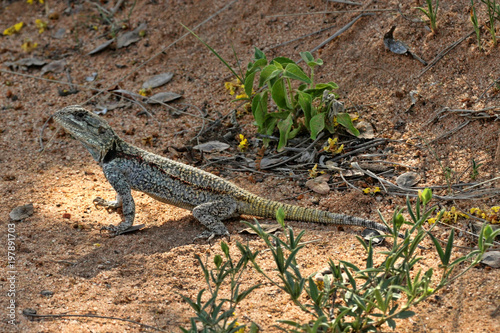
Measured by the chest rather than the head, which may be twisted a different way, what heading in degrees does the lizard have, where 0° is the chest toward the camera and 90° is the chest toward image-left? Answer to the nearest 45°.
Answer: approximately 90°

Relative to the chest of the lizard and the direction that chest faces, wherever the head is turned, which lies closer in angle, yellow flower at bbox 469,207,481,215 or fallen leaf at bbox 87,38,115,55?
the fallen leaf

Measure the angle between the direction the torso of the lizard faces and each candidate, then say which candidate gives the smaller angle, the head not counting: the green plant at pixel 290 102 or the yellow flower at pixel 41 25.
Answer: the yellow flower

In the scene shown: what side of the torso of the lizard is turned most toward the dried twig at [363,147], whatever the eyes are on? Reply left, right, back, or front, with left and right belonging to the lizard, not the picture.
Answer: back

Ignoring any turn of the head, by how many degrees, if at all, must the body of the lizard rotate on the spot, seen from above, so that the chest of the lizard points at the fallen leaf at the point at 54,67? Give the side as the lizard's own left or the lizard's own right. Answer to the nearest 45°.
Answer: approximately 45° to the lizard's own right

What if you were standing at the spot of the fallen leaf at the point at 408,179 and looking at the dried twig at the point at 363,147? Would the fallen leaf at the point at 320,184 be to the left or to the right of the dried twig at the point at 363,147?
left

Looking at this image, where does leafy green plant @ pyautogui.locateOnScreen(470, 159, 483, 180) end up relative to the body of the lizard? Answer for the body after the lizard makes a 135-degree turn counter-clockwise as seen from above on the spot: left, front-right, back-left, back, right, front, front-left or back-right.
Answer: front-left

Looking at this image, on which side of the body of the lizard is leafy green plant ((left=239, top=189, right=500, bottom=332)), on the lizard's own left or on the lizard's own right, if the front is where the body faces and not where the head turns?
on the lizard's own left

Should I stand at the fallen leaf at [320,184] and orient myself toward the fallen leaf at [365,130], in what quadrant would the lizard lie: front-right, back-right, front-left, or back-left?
back-left

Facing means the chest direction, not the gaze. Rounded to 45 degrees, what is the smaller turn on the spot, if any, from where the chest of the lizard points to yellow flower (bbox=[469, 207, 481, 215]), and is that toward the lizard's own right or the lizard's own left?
approximately 180°

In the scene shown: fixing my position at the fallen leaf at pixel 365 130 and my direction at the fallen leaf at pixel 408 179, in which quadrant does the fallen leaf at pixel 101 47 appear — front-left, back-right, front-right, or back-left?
back-right

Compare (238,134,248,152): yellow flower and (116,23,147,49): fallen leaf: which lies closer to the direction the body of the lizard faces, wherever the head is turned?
the fallen leaf
